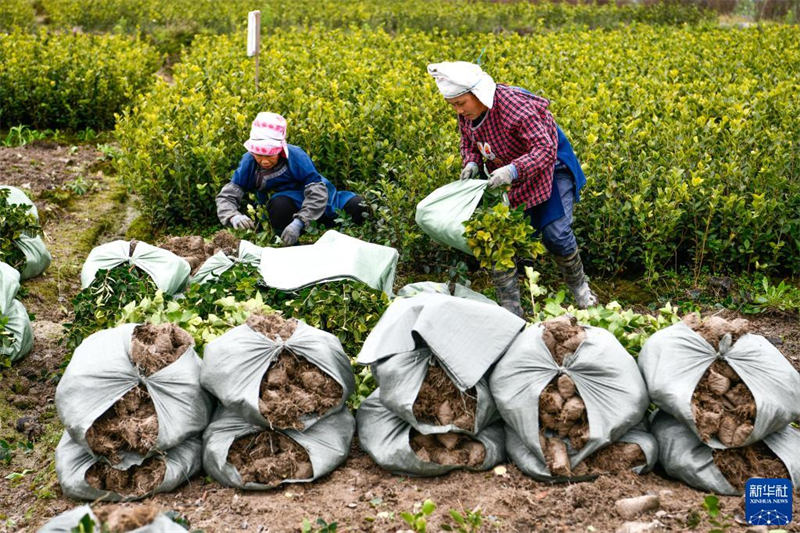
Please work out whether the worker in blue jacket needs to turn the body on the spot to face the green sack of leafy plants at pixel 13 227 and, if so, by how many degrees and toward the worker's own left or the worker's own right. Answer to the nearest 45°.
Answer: approximately 45° to the worker's own right

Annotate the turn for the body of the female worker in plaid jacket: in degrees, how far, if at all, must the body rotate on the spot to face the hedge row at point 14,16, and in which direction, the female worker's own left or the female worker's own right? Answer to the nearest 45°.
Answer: approximately 90° to the female worker's own right

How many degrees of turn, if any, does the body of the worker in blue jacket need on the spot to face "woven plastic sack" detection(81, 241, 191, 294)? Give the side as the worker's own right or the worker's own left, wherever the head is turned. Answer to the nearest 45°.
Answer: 0° — they already face it

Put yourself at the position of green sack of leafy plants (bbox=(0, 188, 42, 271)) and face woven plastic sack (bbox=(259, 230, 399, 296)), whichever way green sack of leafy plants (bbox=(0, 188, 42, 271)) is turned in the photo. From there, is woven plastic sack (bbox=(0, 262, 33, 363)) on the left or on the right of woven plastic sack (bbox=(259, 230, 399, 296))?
right

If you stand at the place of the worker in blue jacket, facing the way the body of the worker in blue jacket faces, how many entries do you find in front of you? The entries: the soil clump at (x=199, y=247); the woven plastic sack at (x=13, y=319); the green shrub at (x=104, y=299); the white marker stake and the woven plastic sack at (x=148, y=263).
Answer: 4

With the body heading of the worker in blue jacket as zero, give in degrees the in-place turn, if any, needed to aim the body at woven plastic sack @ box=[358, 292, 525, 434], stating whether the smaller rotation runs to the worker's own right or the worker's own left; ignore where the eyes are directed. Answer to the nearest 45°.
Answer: approximately 45° to the worker's own left

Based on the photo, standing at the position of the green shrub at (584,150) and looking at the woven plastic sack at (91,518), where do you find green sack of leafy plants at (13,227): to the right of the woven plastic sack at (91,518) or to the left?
right

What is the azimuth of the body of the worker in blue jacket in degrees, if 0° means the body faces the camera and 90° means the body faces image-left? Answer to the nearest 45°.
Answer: approximately 45°

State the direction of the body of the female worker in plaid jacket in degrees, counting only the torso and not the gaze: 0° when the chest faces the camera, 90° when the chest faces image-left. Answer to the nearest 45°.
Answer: approximately 45°

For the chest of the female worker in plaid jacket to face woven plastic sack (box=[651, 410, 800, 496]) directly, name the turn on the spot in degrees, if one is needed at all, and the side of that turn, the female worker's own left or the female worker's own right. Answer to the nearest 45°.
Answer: approximately 90° to the female worker's own left

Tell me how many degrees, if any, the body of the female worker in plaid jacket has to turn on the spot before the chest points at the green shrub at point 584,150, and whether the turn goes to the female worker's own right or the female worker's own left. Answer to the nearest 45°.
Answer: approximately 135° to the female worker's own right

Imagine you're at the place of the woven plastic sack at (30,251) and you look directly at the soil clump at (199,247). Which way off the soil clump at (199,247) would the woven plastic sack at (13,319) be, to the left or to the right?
right

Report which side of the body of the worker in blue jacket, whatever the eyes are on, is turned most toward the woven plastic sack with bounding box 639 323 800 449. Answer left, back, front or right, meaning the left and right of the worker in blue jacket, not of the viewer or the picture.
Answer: left

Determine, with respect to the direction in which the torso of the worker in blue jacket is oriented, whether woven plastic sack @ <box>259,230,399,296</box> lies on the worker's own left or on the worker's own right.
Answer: on the worker's own left
